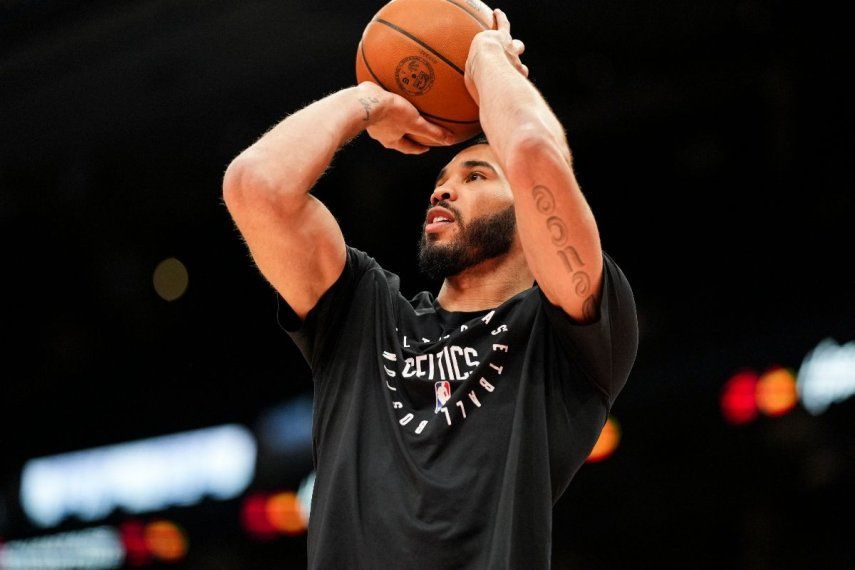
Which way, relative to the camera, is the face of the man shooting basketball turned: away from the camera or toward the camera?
toward the camera
